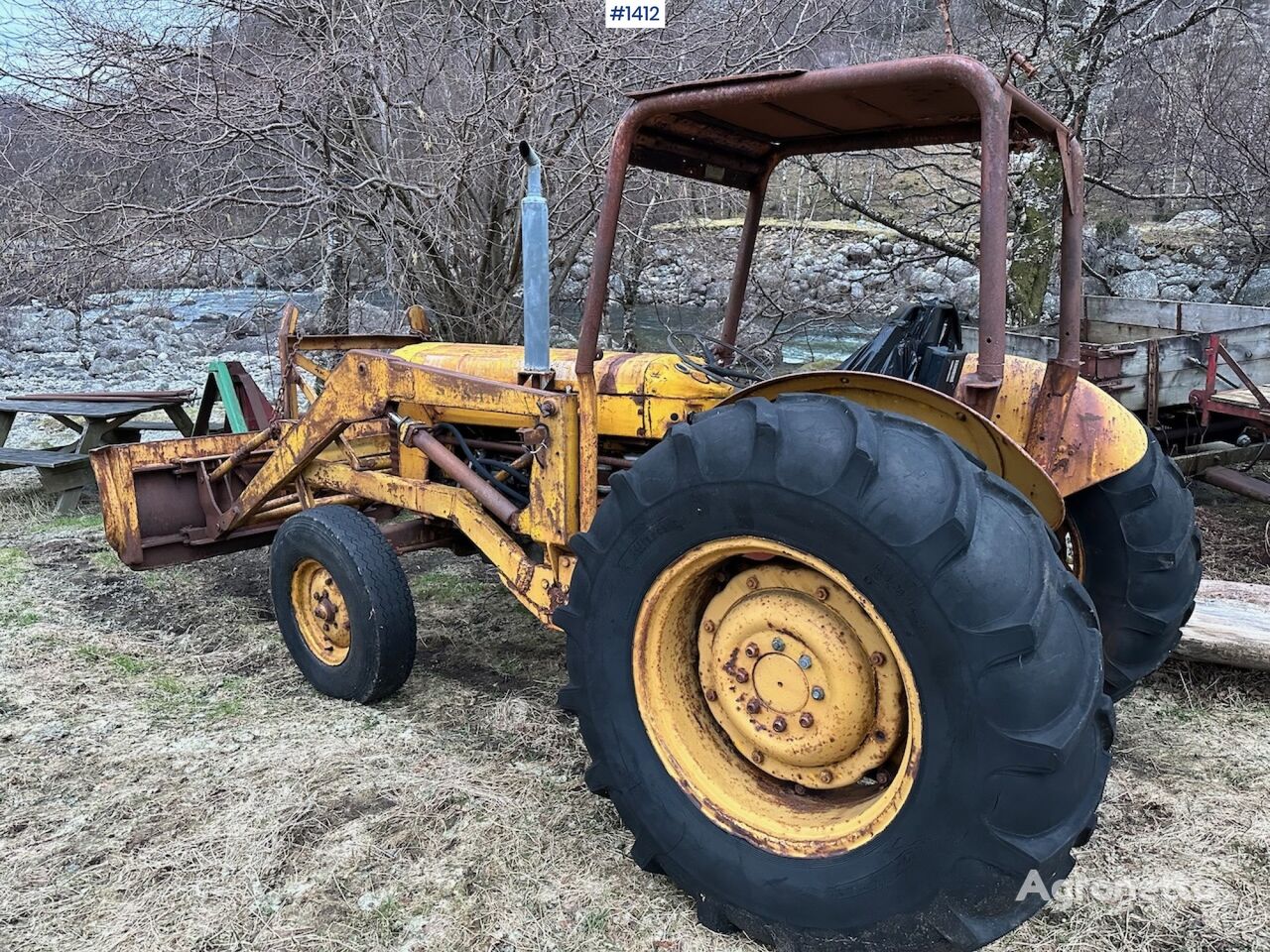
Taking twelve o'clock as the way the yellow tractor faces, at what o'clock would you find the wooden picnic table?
The wooden picnic table is roughly at 12 o'clock from the yellow tractor.

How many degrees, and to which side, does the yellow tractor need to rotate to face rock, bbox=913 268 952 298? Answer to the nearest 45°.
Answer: approximately 45° to its right

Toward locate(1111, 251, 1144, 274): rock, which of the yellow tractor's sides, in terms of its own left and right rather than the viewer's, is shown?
right

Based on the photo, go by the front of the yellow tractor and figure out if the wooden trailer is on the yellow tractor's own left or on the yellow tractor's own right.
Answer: on the yellow tractor's own right

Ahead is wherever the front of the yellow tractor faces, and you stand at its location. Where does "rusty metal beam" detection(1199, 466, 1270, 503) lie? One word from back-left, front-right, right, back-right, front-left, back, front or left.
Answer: right

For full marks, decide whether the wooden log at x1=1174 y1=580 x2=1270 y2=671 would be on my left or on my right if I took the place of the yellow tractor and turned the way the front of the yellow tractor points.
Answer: on my right

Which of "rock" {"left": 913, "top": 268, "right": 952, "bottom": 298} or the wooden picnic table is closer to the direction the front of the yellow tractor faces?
the wooden picnic table

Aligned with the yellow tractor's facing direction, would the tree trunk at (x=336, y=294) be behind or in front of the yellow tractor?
in front

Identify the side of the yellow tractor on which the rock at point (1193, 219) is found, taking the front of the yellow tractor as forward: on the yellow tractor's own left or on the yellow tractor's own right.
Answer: on the yellow tractor's own right

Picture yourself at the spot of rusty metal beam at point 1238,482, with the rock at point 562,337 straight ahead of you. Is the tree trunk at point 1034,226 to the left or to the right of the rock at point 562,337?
right

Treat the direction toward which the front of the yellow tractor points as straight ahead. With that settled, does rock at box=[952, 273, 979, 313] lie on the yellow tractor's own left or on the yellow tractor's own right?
on the yellow tractor's own right

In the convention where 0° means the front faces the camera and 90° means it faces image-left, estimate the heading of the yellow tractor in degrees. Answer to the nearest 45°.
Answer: approximately 135°

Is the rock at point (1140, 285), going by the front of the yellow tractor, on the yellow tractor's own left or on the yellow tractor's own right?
on the yellow tractor's own right
